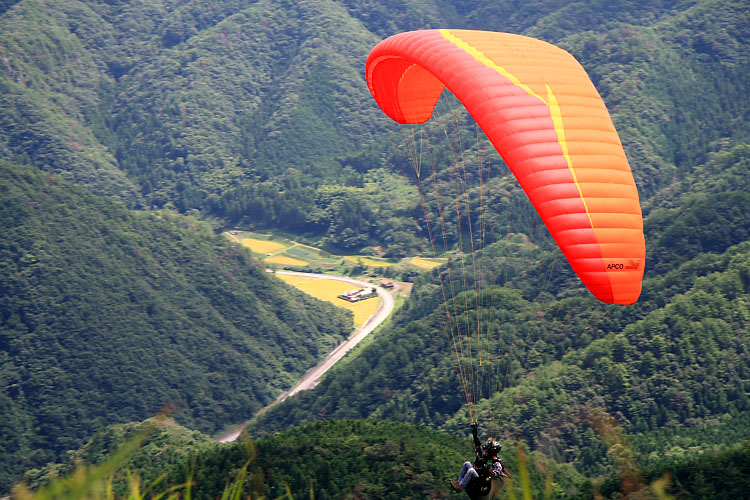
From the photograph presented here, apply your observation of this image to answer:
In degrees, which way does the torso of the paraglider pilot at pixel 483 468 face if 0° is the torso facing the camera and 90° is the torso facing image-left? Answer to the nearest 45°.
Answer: approximately 90°
